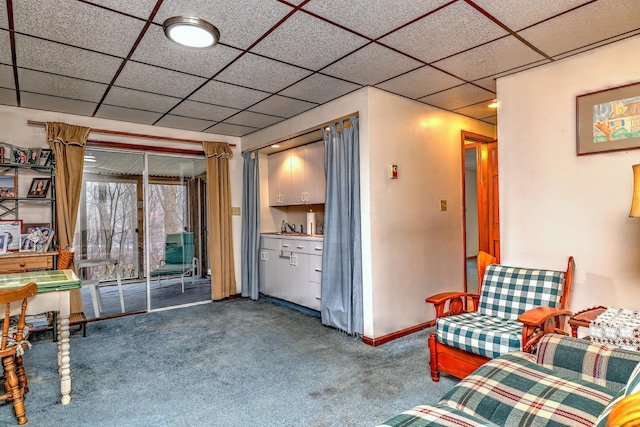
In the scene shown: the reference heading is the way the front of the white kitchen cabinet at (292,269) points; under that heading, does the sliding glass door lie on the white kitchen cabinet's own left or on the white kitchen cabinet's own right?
on the white kitchen cabinet's own right

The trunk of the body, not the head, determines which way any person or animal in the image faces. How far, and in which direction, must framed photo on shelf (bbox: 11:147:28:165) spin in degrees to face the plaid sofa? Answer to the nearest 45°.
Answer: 0° — it already faces it

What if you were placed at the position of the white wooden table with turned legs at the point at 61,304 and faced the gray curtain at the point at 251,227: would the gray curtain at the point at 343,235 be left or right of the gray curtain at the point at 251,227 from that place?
right

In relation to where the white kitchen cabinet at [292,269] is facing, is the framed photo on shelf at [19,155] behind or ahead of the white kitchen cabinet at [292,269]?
ahead
